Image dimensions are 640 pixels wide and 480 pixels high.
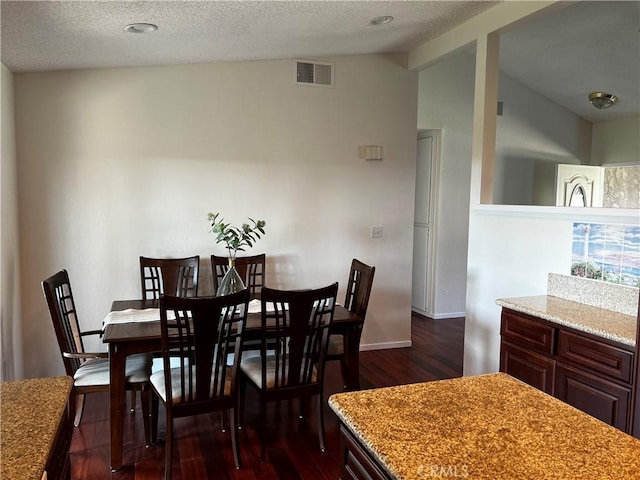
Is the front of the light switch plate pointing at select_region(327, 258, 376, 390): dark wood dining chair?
yes

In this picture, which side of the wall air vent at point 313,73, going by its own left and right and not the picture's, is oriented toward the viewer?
front

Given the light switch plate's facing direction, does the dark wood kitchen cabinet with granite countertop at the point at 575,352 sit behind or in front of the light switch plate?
in front

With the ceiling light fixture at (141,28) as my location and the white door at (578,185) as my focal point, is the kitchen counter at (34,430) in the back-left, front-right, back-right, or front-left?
back-right

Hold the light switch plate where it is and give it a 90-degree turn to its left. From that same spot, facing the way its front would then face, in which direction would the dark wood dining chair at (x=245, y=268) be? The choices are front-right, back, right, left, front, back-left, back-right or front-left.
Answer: back-right

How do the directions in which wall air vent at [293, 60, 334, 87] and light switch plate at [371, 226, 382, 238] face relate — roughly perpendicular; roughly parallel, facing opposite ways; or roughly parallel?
roughly parallel

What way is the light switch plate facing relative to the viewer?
toward the camera

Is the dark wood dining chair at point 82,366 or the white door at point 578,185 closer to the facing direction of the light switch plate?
the dark wood dining chair

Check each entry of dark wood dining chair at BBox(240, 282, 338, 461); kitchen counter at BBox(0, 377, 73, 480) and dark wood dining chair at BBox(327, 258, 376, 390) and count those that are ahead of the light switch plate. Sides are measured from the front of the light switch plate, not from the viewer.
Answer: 3

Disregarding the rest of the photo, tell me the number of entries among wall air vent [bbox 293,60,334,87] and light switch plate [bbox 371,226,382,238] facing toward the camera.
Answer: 2

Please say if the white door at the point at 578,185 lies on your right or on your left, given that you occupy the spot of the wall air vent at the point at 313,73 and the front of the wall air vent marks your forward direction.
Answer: on your left
